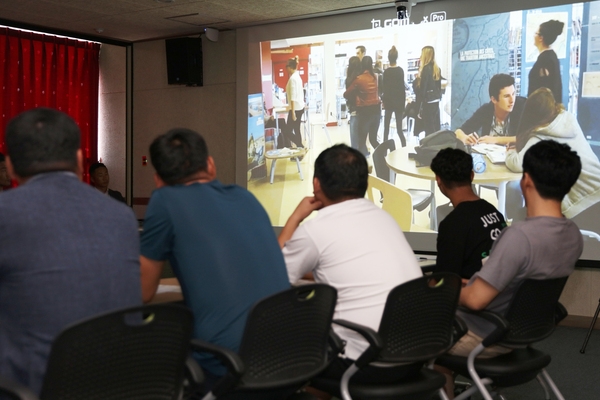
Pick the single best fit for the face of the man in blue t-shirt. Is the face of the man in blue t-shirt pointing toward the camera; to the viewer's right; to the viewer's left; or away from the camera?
away from the camera

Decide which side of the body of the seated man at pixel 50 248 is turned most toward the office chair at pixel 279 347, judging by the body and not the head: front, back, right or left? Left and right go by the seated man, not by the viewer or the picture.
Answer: right

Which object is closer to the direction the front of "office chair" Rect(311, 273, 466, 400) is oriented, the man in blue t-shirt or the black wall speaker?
the black wall speaker

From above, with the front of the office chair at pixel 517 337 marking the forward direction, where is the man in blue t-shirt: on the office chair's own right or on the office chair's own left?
on the office chair's own left

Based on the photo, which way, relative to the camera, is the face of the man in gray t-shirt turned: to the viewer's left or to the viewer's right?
to the viewer's left

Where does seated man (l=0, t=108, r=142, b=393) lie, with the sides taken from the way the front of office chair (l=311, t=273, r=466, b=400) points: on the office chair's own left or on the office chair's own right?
on the office chair's own left

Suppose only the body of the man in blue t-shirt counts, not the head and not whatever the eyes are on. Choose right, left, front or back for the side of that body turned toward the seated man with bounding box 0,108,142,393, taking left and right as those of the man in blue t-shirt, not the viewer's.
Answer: left

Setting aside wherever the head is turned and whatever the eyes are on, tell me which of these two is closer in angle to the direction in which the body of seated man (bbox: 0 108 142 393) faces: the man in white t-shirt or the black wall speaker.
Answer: the black wall speaker

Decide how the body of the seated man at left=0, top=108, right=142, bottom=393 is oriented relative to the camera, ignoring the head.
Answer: away from the camera

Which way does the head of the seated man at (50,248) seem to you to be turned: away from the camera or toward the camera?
away from the camera

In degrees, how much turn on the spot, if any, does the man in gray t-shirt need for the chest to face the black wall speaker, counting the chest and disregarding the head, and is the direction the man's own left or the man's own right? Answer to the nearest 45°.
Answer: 0° — they already face it
